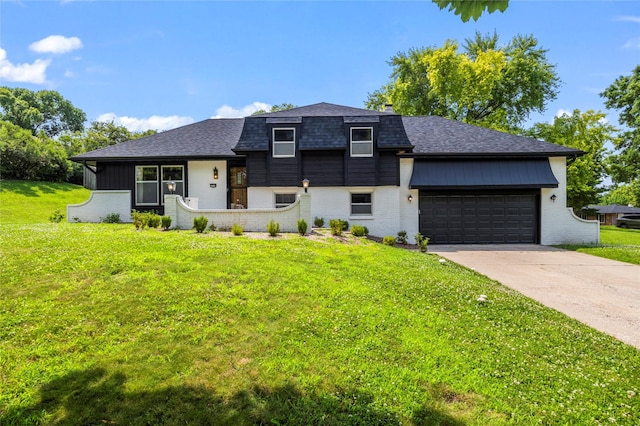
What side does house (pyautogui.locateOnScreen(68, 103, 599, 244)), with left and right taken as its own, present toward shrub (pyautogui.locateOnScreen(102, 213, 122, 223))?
right

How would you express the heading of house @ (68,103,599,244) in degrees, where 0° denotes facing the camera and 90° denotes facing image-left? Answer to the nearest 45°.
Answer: approximately 0°

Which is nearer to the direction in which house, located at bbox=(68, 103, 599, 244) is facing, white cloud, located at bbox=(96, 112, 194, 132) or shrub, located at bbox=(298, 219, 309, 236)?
the shrub

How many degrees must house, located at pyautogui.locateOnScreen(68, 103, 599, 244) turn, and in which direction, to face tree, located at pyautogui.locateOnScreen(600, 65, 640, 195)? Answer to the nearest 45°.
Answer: approximately 135° to its left

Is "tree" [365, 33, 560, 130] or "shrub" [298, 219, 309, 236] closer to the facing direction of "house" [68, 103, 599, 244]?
the shrub

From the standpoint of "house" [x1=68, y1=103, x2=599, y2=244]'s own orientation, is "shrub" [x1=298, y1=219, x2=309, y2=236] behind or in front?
in front
